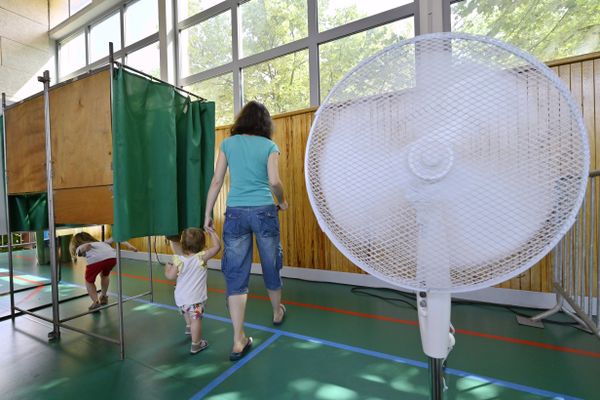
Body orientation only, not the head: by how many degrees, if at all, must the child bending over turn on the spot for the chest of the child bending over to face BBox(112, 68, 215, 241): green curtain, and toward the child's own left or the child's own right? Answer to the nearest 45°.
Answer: approximately 90° to the child's own left

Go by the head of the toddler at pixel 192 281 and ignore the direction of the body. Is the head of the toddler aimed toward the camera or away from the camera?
away from the camera

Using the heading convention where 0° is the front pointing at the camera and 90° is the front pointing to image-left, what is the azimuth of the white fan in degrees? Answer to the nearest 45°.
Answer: approximately 0°

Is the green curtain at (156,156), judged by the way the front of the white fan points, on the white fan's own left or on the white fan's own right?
on the white fan's own right

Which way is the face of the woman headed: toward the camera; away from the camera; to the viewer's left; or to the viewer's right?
away from the camera

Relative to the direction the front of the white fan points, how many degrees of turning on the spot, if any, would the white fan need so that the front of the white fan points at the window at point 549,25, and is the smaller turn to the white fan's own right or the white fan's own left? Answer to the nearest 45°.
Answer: approximately 180°

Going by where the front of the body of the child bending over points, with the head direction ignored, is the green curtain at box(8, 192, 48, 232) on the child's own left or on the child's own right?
on the child's own right

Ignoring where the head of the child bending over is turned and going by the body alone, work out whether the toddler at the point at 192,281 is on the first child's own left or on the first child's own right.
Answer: on the first child's own left
